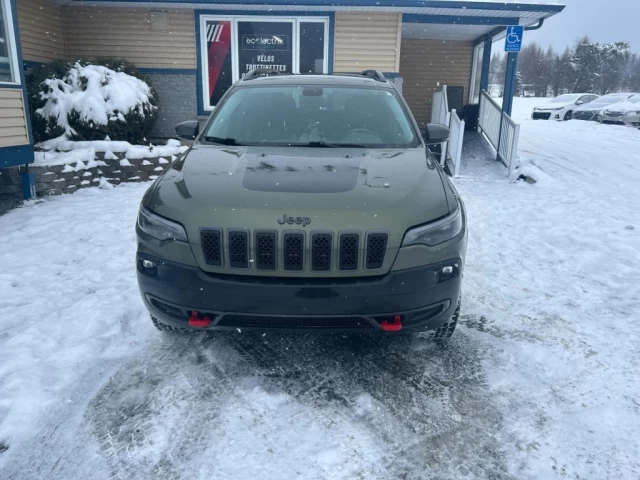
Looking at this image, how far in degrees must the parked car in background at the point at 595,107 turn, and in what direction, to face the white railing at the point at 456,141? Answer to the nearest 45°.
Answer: approximately 45° to its left

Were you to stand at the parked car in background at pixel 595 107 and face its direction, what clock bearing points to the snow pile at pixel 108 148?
The snow pile is roughly at 11 o'clock from the parked car in background.

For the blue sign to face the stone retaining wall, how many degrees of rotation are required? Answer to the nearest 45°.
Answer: approximately 45° to its right

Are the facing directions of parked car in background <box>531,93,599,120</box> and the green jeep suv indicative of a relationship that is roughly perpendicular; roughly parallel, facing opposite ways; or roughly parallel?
roughly perpendicular

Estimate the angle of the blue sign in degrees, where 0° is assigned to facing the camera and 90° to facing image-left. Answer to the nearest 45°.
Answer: approximately 0°

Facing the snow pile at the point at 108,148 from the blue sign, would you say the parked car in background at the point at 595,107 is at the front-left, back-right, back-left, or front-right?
back-right

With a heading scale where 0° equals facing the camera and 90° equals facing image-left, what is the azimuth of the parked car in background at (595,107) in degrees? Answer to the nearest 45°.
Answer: approximately 45°

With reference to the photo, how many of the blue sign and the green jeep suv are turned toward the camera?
2

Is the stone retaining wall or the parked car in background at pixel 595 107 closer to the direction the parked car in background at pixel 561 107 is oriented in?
the stone retaining wall

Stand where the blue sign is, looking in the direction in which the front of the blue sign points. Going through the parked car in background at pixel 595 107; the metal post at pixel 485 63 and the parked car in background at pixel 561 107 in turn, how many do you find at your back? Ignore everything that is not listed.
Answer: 3

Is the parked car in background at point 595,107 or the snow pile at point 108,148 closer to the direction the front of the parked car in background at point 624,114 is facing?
the snow pile
